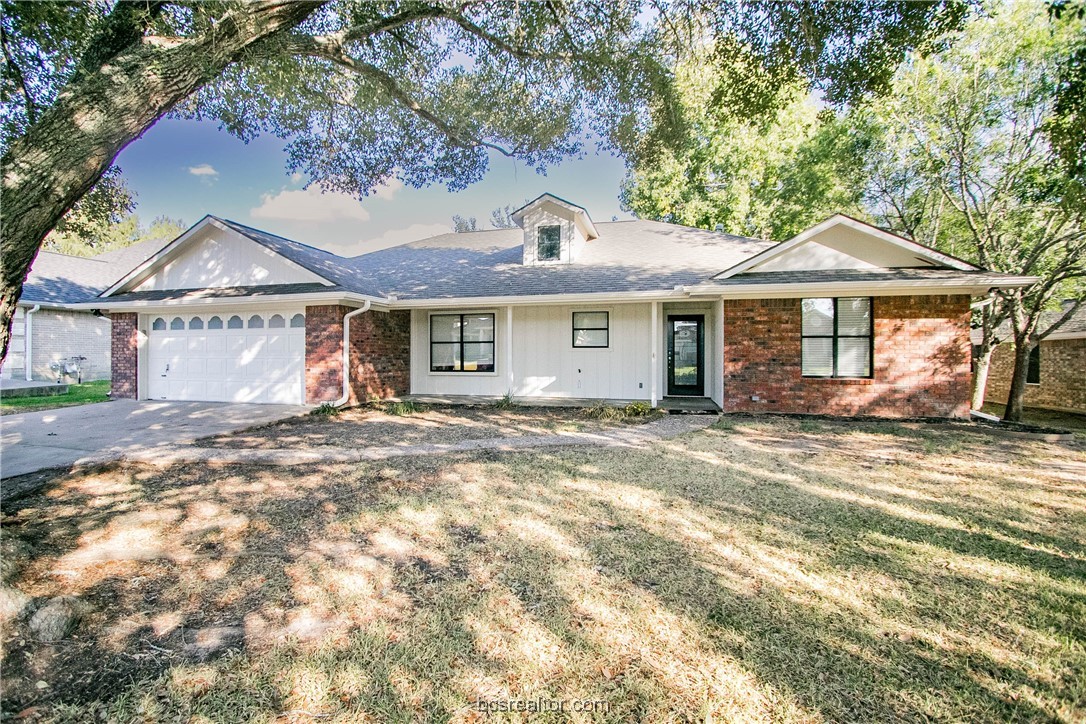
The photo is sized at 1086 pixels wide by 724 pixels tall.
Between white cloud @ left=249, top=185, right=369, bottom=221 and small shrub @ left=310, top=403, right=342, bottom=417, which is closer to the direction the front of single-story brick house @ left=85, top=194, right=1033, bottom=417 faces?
the small shrub

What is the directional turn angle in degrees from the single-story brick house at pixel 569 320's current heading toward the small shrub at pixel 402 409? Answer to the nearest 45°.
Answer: approximately 90° to its right

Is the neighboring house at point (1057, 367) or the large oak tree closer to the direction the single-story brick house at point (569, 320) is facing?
the large oak tree

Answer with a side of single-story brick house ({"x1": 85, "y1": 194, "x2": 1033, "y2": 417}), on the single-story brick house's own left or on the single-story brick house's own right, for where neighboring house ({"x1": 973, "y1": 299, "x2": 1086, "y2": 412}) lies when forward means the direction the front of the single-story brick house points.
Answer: on the single-story brick house's own left

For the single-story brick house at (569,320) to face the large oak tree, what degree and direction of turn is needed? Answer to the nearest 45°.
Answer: approximately 45° to its right

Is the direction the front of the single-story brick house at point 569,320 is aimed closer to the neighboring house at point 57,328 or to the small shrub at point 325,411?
the small shrub

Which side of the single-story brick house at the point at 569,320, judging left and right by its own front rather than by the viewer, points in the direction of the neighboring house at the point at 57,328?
right

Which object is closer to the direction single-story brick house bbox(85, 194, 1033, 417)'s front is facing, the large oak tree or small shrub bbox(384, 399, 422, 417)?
the large oak tree

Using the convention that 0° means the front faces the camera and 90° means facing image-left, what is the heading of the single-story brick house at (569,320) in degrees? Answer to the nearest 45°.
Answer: approximately 0°

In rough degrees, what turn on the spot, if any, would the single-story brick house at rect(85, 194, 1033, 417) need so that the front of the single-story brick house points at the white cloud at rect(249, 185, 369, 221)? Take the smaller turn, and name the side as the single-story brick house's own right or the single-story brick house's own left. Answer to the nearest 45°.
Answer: approximately 135° to the single-story brick house's own right
